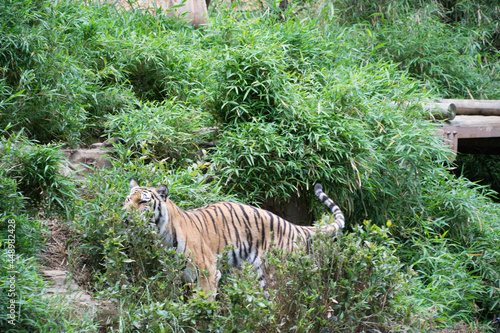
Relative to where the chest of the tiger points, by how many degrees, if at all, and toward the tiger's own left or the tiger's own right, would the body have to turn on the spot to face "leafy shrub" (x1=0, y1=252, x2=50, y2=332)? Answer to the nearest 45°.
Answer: approximately 45° to the tiger's own left

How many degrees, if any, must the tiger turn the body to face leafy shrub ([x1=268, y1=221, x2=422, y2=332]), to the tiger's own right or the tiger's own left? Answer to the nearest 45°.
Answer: approximately 135° to the tiger's own left

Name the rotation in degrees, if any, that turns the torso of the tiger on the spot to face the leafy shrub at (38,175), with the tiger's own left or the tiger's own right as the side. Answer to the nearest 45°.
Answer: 0° — it already faces it

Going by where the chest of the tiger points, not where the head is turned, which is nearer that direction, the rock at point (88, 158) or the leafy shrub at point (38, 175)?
the leafy shrub

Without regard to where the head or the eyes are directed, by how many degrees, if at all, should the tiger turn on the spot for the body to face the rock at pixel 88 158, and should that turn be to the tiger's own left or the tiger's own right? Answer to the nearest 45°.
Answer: approximately 45° to the tiger's own right

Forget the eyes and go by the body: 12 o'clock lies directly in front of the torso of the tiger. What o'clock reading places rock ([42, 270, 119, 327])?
The rock is roughly at 11 o'clock from the tiger.

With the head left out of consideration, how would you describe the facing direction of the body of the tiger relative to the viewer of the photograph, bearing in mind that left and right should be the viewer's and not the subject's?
facing to the left of the viewer

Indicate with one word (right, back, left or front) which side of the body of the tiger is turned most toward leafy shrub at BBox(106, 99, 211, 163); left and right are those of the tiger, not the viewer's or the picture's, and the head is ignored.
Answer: right

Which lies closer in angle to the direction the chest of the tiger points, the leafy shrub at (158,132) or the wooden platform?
the leafy shrub

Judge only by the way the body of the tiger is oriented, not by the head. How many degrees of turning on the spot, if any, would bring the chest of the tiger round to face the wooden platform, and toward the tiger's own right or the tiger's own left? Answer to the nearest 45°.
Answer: approximately 135° to the tiger's own right
